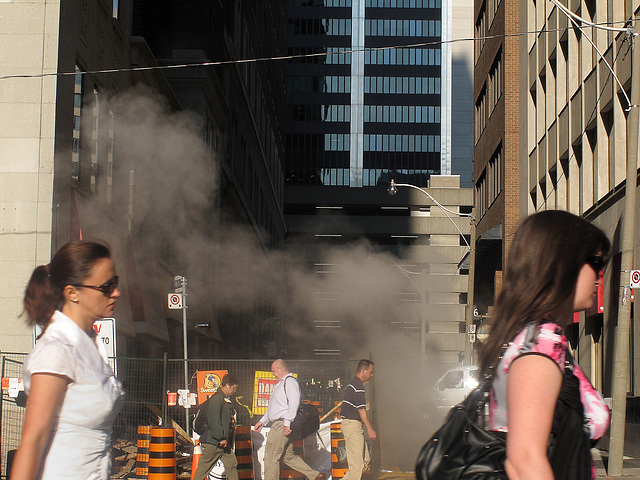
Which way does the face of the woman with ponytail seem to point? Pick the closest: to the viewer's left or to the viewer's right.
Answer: to the viewer's right

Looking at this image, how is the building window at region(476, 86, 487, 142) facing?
to the viewer's left

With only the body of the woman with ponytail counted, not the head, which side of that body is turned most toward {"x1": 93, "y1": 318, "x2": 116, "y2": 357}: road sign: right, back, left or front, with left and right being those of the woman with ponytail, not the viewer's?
left

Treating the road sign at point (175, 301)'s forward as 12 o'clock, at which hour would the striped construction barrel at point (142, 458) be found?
The striped construction barrel is roughly at 12 o'clock from the road sign.

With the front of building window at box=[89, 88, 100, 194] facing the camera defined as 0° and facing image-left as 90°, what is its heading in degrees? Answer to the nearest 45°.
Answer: approximately 270°

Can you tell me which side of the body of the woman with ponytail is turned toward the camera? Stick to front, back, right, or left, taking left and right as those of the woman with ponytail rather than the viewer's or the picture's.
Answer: right

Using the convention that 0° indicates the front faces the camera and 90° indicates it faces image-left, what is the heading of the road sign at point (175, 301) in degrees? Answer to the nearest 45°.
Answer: approximately 0°

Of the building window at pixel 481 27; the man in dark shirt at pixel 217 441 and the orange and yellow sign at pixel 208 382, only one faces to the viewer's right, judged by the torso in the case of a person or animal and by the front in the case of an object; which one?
the man in dark shirt

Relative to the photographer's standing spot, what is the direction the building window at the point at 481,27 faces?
facing to the left of the viewer
